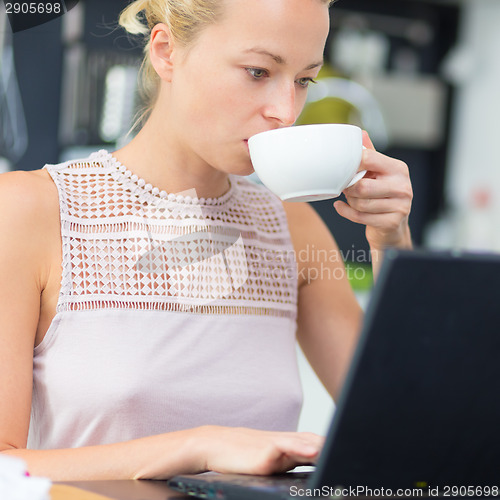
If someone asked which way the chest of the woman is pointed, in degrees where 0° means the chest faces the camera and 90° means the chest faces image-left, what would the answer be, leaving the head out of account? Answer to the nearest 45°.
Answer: approximately 315°

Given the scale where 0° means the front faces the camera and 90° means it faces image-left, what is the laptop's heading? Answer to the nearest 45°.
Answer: approximately 135°

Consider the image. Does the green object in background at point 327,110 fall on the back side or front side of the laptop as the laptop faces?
on the front side

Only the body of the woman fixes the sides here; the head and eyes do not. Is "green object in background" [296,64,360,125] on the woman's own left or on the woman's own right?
on the woman's own left

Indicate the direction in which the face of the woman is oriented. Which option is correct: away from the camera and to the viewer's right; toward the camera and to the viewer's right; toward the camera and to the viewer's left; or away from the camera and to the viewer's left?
toward the camera and to the viewer's right

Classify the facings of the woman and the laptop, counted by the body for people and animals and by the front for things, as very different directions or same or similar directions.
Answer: very different directions
